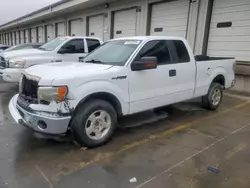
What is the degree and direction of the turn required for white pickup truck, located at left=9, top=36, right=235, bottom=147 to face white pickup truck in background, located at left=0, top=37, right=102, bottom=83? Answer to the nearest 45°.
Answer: approximately 90° to its right

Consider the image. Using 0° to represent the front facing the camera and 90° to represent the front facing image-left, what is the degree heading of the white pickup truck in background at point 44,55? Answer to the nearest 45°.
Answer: approximately 45°

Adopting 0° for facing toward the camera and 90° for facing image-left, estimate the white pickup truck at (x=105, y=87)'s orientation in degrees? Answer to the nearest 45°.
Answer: approximately 45°

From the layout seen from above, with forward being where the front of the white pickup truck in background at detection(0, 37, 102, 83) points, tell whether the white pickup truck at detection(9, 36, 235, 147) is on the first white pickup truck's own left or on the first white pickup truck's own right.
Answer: on the first white pickup truck's own left
